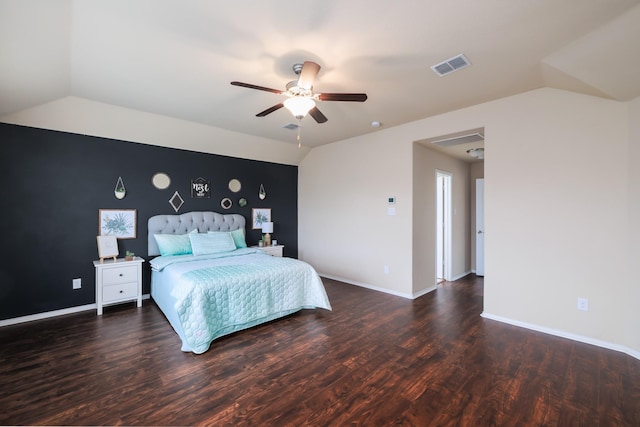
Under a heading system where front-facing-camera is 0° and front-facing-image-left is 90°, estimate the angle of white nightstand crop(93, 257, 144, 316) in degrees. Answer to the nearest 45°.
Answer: approximately 0°

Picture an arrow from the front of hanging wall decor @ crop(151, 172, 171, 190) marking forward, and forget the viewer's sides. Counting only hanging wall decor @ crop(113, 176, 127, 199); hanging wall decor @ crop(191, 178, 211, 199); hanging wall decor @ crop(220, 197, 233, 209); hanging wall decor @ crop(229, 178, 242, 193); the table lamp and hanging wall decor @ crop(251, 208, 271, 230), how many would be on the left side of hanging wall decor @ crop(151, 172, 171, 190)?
5

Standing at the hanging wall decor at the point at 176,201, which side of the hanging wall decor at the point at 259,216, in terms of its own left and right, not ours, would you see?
right

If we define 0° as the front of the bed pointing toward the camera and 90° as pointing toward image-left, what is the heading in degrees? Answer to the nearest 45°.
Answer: approximately 315°

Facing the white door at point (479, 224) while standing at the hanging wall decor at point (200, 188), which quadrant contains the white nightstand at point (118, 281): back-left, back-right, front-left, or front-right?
back-right

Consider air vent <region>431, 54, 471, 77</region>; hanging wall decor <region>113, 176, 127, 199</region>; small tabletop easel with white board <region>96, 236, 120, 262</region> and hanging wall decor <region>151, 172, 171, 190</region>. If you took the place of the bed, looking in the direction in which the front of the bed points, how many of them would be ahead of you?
1
